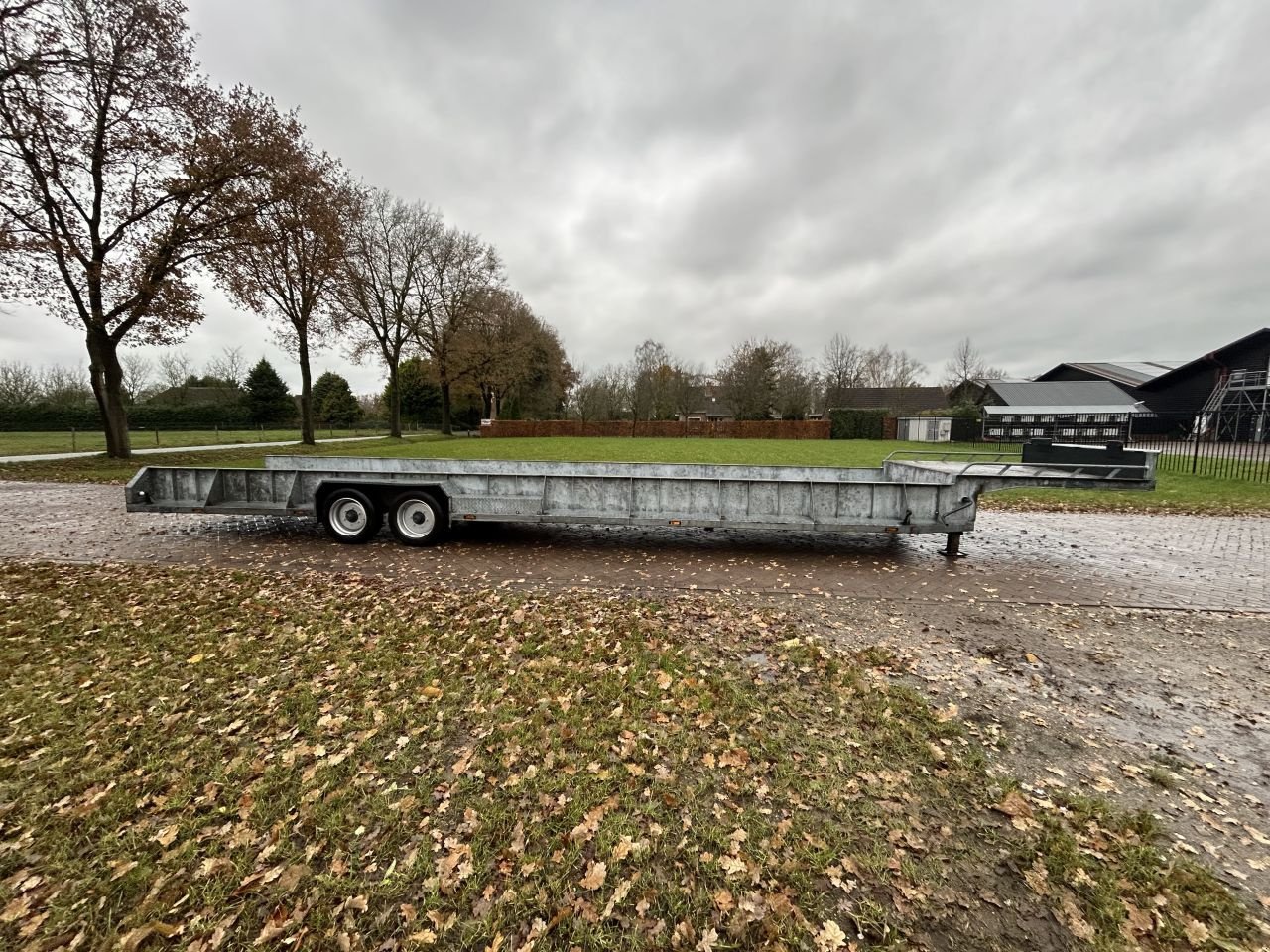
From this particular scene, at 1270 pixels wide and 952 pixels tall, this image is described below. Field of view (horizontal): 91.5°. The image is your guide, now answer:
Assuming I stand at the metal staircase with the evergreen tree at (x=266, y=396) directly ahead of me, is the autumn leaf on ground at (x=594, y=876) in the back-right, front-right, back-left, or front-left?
front-left

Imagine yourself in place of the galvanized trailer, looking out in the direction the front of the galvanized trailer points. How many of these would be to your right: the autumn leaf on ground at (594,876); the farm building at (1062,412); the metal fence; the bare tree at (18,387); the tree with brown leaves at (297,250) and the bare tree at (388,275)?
1

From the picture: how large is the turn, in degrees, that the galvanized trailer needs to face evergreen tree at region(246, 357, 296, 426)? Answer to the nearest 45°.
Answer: approximately 135° to its left

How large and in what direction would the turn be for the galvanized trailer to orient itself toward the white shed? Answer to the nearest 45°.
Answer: approximately 45° to its left

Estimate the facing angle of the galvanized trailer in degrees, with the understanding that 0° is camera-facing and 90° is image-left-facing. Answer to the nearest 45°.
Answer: approximately 270°

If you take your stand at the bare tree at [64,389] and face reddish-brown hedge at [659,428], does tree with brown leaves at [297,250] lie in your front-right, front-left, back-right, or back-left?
front-right

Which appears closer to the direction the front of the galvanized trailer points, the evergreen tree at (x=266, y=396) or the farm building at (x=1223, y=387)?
the farm building

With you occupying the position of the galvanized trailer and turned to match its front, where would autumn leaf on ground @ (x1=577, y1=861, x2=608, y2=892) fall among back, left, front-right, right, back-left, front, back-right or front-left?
right

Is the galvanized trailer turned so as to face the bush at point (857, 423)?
no

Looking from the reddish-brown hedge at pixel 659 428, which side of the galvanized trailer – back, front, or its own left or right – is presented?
left

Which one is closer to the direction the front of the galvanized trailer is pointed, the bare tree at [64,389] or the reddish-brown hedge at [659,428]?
the reddish-brown hedge

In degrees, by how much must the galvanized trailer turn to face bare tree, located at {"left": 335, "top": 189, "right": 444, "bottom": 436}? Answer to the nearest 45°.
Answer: approximately 135° to its left

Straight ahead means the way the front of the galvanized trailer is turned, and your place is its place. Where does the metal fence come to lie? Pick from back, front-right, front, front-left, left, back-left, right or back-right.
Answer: front-left

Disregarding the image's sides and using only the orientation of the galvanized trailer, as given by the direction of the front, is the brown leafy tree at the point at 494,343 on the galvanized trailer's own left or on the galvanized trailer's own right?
on the galvanized trailer's own left

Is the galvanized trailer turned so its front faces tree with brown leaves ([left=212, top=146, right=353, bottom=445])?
no

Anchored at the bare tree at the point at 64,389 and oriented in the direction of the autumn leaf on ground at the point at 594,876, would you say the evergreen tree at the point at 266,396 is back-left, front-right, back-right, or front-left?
front-left

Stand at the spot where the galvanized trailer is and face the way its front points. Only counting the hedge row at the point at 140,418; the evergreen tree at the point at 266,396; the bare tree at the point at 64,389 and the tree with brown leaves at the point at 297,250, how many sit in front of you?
0

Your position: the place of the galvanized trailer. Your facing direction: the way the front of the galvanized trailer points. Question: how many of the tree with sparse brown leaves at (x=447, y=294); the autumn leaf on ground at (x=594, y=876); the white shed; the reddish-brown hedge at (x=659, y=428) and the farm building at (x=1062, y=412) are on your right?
1

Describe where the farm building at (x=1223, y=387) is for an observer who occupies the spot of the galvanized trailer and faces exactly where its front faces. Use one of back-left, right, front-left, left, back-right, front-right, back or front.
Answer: front-left
